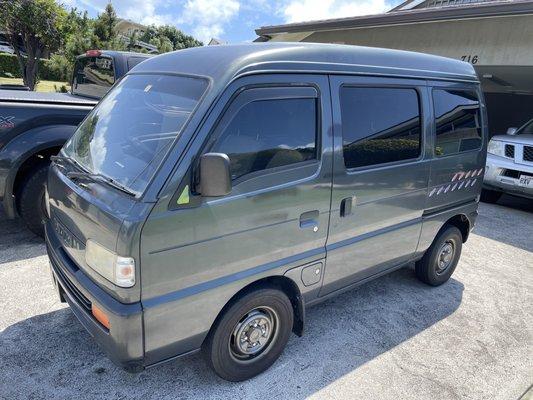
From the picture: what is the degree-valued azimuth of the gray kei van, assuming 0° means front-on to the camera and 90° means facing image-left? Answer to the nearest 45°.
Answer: approximately 45°

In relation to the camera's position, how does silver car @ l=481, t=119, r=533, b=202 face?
facing the viewer and to the left of the viewer

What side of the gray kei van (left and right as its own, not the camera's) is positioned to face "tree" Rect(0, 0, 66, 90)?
right

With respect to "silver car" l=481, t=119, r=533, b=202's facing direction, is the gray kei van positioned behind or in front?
in front

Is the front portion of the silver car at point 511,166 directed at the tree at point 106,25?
no

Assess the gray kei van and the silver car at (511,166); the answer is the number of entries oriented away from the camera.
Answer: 0

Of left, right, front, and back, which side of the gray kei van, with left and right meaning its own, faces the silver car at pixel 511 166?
back

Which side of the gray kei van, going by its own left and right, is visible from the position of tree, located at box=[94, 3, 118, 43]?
right

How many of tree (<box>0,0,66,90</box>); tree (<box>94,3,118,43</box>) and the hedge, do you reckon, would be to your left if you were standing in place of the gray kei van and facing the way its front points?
0

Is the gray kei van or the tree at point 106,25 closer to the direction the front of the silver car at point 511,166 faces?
the gray kei van

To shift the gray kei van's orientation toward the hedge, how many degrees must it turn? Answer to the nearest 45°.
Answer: approximately 90° to its right
